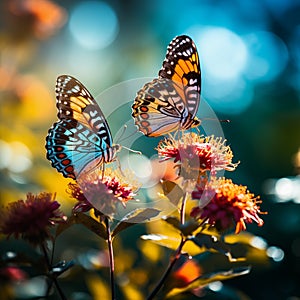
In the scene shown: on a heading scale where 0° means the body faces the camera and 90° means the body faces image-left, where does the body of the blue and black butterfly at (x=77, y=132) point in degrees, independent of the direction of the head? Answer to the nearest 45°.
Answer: approximately 270°
